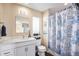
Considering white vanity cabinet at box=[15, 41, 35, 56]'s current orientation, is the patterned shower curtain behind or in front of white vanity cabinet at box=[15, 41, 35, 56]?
in front

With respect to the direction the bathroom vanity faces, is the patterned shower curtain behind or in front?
in front

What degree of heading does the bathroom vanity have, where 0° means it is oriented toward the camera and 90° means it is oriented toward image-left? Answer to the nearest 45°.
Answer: approximately 315°
